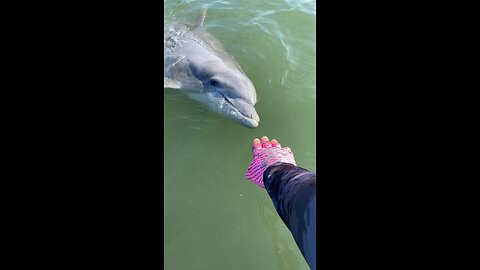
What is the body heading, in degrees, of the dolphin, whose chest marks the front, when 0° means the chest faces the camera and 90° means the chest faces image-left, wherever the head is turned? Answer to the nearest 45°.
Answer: approximately 315°
